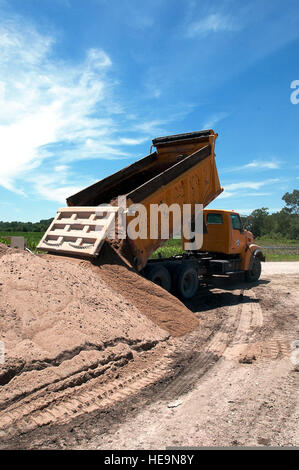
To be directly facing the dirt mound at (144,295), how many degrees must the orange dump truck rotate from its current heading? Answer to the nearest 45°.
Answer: approximately 135° to its right

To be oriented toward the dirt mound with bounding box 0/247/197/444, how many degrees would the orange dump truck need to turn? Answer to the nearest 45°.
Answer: approximately 135° to its right

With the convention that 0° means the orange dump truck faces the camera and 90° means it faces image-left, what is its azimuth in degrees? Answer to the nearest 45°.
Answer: approximately 225°
